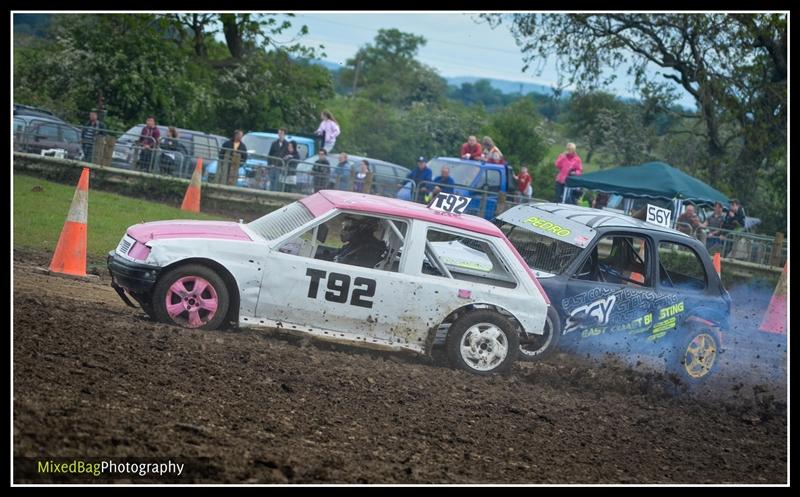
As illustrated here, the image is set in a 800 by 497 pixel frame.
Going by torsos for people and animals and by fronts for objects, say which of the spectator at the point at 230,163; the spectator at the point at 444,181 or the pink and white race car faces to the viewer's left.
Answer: the pink and white race car

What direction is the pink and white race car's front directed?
to the viewer's left

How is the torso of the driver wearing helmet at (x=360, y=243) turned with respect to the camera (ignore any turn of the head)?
to the viewer's left

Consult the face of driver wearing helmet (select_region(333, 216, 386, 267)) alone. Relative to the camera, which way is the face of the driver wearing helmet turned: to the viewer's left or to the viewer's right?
to the viewer's left

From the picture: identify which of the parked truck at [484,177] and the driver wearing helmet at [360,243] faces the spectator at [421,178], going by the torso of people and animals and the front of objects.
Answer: the parked truck

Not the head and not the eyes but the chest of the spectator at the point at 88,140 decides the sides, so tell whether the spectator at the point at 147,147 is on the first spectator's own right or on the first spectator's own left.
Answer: on the first spectator's own left

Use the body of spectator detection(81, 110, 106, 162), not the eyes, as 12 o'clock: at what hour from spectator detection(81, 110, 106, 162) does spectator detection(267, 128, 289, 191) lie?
spectator detection(267, 128, 289, 191) is roughly at 9 o'clock from spectator detection(81, 110, 106, 162).

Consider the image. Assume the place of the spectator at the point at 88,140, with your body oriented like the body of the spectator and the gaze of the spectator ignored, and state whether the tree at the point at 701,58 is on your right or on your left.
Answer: on your left

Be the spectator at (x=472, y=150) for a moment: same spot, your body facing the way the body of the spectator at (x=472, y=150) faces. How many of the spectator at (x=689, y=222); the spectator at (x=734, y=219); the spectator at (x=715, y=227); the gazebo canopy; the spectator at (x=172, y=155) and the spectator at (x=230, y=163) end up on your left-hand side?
4

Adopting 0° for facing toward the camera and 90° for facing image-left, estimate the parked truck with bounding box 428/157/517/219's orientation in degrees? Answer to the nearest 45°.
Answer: approximately 45°

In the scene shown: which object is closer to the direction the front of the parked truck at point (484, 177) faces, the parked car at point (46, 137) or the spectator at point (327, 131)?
the parked car
